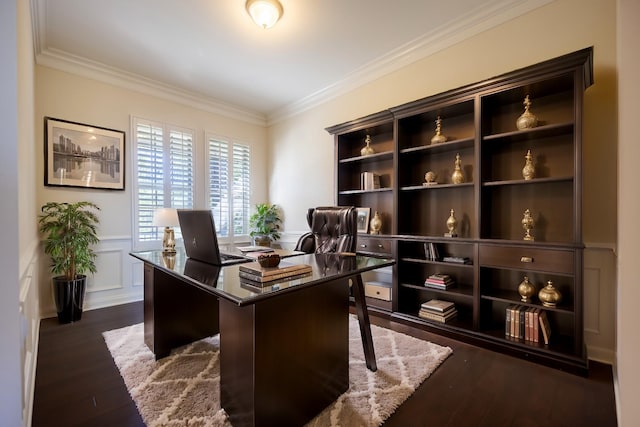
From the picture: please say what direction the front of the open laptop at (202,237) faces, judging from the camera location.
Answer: facing away from the viewer and to the right of the viewer

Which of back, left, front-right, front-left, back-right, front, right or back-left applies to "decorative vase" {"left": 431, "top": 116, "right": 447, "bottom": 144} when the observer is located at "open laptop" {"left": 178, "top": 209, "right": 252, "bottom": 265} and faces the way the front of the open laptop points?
front-right

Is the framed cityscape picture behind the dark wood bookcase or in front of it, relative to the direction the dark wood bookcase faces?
in front

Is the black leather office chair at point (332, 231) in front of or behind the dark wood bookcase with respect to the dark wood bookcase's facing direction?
in front

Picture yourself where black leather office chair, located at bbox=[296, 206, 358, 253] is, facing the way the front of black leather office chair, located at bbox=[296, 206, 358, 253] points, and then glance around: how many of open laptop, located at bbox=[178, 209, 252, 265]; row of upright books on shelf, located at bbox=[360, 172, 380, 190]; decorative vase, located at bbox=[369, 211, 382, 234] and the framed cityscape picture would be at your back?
2

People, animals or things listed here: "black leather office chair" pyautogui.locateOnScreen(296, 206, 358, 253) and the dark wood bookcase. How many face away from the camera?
0

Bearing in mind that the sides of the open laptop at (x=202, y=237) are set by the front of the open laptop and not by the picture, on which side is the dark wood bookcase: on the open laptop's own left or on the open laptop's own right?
on the open laptop's own right

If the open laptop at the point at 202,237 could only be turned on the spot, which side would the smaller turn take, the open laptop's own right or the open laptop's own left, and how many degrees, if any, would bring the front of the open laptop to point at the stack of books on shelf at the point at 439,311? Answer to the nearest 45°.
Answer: approximately 45° to the open laptop's own right

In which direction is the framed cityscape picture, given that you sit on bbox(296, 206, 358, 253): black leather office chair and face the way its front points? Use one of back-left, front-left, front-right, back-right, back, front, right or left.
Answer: front-right

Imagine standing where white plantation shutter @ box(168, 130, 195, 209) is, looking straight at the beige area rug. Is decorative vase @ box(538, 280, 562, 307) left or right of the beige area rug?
left

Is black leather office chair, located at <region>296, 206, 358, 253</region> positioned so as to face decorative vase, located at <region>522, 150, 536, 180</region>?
no

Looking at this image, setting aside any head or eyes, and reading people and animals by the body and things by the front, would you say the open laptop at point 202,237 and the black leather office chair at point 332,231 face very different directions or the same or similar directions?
very different directions
